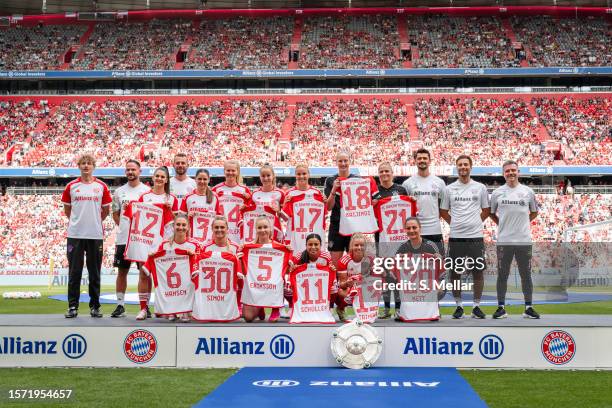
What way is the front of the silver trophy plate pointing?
toward the camera

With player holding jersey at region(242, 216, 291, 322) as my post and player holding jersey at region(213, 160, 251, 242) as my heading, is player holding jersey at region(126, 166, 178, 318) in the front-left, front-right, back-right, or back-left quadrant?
front-left

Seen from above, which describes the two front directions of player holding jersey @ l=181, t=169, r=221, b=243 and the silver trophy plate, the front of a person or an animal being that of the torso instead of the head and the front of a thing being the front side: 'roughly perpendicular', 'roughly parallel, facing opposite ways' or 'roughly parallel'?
roughly parallel

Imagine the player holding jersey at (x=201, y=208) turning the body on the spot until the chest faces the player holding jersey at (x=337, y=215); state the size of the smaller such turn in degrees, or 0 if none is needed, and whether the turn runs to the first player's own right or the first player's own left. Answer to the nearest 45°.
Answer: approximately 90° to the first player's own left

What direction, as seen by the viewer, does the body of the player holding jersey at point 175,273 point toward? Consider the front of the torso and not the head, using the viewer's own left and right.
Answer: facing the viewer

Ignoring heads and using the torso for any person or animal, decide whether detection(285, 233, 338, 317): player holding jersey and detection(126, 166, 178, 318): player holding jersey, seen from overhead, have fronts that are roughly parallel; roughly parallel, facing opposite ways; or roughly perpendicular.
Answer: roughly parallel

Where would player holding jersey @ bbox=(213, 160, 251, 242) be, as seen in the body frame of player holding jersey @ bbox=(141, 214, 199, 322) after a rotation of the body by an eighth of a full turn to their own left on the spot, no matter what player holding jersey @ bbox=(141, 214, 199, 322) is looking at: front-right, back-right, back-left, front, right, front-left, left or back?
left

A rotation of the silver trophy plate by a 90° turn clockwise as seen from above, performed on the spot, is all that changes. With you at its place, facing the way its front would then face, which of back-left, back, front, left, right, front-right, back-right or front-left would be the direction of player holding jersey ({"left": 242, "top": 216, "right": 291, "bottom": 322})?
front-right

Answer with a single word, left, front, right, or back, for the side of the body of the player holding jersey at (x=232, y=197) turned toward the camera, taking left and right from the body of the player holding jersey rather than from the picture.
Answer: front

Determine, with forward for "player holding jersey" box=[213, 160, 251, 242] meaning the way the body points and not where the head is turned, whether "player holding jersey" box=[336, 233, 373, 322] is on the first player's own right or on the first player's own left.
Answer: on the first player's own left

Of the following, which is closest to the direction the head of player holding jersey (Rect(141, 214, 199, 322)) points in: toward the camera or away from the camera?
toward the camera

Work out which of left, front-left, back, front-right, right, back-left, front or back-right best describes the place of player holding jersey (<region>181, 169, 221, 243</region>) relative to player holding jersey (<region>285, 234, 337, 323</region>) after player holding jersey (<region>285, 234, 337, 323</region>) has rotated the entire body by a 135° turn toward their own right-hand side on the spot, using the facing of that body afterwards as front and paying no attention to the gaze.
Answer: front

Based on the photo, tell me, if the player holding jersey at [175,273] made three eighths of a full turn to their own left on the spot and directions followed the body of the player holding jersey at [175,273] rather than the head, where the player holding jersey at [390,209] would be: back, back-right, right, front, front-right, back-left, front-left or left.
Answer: front-right

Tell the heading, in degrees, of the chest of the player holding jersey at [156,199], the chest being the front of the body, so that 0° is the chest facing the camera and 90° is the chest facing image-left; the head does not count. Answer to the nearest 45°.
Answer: approximately 0°

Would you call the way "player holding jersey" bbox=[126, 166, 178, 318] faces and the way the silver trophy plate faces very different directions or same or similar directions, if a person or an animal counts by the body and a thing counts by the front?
same or similar directions

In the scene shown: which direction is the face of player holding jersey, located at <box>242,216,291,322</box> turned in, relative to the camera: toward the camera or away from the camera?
toward the camera

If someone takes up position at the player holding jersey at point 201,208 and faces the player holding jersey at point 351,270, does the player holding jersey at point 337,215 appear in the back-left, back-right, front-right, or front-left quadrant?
front-left
